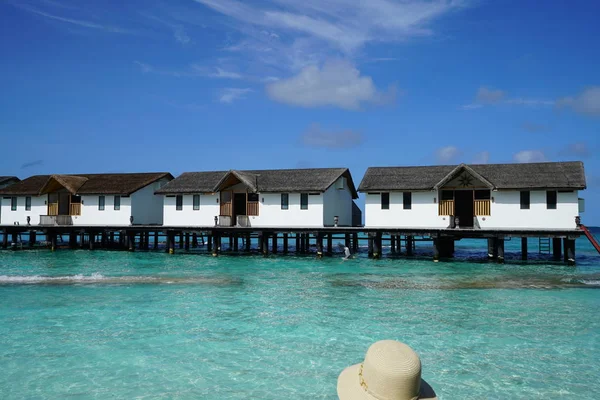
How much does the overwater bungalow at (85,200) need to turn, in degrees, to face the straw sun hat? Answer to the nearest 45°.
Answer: approximately 45° to its left

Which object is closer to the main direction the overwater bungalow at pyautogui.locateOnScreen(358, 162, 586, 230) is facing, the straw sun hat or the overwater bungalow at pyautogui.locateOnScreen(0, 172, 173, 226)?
the straw sun hat

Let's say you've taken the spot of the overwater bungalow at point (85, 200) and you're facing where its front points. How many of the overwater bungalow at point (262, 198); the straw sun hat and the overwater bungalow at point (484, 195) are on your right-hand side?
0

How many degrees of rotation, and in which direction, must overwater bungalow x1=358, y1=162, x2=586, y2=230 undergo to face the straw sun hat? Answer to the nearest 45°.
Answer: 0° — it already faces it

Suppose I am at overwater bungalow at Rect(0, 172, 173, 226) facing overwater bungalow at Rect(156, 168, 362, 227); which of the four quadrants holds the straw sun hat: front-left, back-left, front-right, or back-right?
front-right

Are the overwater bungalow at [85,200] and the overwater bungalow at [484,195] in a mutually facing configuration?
no

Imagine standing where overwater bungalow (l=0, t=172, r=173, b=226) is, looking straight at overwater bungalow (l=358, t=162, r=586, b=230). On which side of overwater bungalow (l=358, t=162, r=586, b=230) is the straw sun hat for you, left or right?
right

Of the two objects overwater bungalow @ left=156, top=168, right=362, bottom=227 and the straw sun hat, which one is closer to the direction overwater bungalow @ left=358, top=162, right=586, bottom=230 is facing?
the straw sun hat

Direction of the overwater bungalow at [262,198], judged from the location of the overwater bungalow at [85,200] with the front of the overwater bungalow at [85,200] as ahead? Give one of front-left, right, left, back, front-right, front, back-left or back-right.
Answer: left

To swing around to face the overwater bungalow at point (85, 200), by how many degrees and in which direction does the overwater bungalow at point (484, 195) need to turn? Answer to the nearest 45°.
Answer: approximately 90° to its right

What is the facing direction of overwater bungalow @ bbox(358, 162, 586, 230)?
toward the camera

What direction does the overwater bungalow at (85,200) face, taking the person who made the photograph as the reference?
facing the viewer and to the left of the viewer

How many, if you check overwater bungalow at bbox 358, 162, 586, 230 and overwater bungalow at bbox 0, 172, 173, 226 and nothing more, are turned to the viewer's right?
0

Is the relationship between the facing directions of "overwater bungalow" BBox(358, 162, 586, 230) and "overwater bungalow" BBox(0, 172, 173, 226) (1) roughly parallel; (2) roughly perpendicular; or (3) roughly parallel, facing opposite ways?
roughly parallel

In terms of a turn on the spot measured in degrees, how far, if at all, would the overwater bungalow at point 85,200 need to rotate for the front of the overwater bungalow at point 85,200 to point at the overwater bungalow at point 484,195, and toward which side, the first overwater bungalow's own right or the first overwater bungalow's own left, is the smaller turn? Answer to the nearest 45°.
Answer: approximately 90° to the first overwater bungalow's own left

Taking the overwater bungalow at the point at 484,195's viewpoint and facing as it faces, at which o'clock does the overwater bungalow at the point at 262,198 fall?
the overwater bungalow at the point at 262,198 is roughly at 3 o'clock from the overwater bungalow at the point at 484,195.
